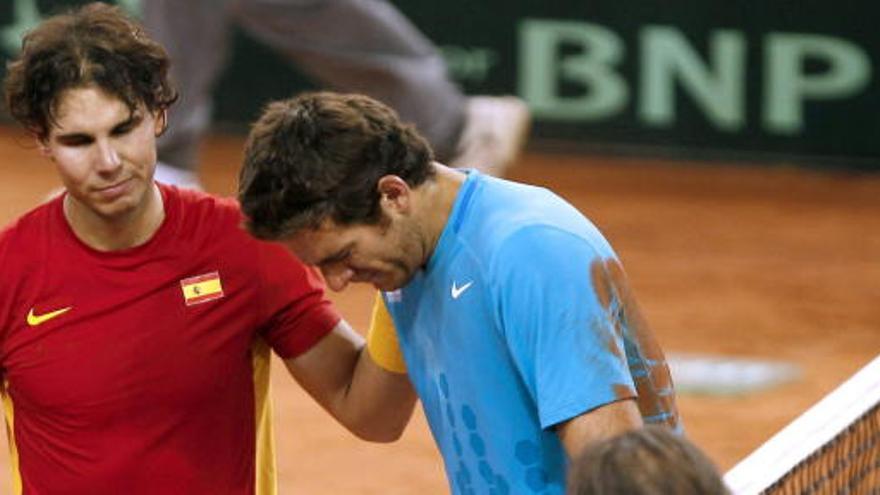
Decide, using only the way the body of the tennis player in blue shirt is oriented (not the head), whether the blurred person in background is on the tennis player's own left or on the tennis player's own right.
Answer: on the tennis player's own right

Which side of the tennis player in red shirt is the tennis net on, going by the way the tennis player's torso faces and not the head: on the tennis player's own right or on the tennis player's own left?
on the tennis player's own left

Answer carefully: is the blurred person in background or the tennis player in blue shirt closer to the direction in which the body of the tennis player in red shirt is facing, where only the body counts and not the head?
the tennis player in blue shirt

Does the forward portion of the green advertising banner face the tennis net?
yes

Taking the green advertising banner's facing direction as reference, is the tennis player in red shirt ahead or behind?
ahead

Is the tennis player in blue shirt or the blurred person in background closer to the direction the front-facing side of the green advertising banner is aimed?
the tennis player in blue shirt

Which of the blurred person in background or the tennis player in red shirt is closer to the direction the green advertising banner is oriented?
the tennis player in red shirt

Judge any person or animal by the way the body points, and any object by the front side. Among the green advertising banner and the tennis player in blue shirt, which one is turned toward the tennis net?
the green advertising banner

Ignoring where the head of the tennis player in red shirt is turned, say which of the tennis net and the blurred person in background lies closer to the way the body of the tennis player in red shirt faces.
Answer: the tennis net

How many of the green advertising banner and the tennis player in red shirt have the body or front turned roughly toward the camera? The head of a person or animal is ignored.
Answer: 2
